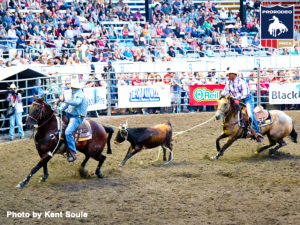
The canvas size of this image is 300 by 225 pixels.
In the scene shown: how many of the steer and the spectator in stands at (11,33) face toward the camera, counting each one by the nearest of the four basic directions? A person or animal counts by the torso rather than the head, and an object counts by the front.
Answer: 1

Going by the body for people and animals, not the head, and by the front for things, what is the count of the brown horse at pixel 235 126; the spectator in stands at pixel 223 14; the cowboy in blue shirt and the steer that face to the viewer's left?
3

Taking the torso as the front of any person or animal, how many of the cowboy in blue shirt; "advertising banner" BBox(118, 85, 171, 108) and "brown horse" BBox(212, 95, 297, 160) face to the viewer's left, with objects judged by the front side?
2

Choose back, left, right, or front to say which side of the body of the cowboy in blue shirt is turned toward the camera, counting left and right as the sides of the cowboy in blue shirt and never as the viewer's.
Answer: left

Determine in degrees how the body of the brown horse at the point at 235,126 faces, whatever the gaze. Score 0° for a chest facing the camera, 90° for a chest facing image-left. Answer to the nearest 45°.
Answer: approximately 90°

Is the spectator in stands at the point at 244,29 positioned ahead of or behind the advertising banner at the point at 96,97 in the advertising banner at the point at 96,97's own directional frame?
behind

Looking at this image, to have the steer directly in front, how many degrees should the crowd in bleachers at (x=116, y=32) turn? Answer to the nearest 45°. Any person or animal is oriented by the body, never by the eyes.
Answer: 0° — they already face it
